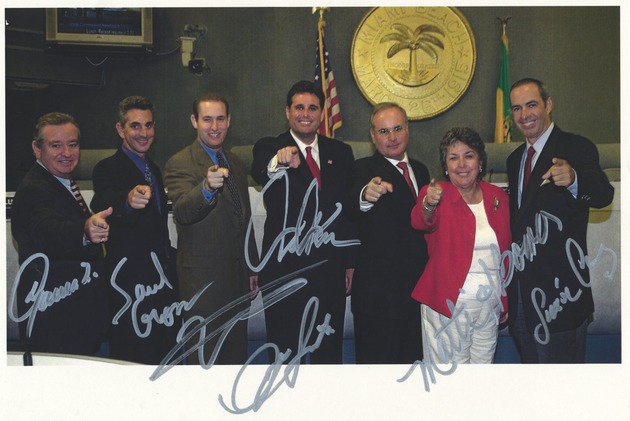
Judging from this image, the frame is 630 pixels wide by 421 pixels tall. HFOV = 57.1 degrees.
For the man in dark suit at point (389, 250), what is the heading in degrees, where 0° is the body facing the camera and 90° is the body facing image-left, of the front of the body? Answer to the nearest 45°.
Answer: approximately 315°

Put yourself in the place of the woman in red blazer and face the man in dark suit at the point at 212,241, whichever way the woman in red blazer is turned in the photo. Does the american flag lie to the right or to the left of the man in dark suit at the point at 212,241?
right

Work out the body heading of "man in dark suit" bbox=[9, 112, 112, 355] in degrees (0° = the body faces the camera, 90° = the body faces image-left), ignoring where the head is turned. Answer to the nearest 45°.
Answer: approximately 315°

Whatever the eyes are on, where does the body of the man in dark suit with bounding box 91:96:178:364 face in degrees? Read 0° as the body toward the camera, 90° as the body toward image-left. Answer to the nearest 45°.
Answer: approximately 315°

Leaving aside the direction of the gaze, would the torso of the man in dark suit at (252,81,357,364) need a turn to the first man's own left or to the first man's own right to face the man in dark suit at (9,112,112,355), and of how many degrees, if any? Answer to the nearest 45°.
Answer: approximately 90° to the first man's own right

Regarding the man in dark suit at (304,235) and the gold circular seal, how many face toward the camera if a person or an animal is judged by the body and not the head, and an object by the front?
2
